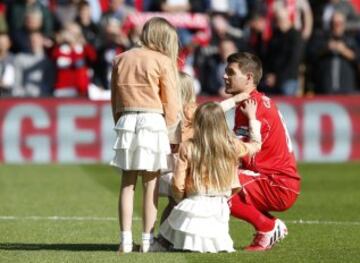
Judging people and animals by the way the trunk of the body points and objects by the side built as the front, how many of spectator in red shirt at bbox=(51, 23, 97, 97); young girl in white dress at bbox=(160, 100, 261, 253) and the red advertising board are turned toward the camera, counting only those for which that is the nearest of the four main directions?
2

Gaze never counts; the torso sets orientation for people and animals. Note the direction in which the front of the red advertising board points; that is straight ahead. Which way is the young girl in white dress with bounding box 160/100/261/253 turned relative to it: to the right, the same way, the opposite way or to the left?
the opposite way

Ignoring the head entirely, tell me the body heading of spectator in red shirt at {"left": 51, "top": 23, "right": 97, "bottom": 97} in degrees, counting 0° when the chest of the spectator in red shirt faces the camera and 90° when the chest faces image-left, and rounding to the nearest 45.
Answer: approximately 0°

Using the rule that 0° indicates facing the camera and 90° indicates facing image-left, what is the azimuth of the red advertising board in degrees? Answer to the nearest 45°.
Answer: approximately 0°

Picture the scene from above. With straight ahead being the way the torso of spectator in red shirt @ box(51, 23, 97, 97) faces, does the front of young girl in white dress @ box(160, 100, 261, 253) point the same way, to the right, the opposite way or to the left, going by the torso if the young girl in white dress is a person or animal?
the opposite way

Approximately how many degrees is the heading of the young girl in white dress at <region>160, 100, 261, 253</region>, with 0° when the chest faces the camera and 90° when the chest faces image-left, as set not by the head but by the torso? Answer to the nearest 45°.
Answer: approximately 180°

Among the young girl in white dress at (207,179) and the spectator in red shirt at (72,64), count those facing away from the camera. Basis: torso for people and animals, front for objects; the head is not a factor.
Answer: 1

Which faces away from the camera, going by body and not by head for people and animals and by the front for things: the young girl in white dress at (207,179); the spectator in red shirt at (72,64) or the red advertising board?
the young girl in white dress

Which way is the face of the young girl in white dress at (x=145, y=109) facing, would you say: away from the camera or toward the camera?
away from the camera
